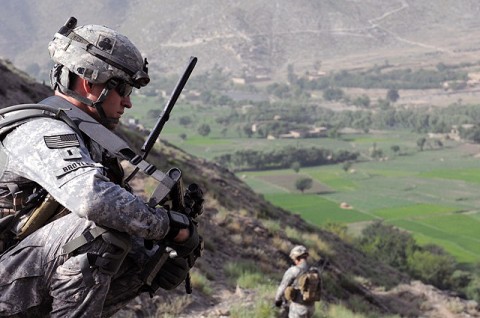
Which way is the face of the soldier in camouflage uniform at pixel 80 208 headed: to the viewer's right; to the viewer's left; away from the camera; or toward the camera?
to the viewer's right

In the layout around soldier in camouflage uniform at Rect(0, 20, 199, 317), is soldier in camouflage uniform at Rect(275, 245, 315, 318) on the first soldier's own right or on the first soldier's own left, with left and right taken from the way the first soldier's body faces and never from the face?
on the first soldier's own left

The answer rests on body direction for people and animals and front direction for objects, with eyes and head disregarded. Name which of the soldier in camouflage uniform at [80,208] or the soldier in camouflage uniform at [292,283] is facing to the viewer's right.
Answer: the soldier in camouflage uniform at [80,208]

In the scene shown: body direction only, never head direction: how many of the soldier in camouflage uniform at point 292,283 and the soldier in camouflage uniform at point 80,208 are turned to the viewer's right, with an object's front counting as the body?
1

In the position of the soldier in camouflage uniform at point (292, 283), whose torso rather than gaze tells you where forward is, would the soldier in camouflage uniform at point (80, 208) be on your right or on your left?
on your left

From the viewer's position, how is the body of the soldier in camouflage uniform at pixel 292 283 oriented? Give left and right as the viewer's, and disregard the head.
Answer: facing away from the viewer and to the left of the viewer

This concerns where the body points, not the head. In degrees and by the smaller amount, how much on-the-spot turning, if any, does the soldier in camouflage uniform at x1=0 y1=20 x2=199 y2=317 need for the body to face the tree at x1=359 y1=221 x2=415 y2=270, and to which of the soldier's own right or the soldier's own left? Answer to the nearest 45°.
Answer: approximately 45° to the soldier's own left

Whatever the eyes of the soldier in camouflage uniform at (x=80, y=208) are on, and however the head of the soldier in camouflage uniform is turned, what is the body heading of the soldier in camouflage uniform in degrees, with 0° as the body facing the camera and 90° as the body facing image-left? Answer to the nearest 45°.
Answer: approximately 270°
